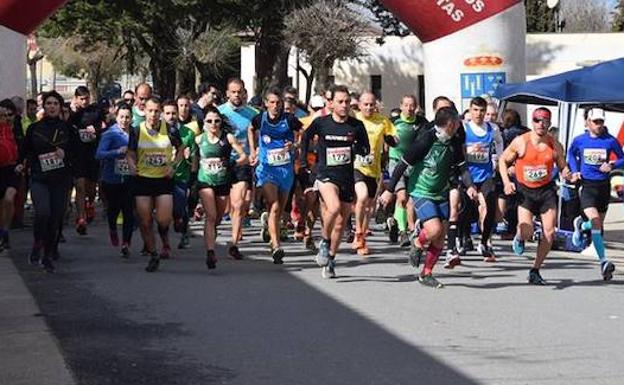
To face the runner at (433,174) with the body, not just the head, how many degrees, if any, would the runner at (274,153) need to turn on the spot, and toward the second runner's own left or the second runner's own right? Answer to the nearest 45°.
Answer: approximately 45° to the second runner's own left

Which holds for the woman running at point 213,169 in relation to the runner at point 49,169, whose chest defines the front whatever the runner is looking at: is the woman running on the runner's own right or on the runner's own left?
on the runner's own left

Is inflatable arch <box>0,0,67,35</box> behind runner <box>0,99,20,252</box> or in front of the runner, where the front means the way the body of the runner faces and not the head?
behind
